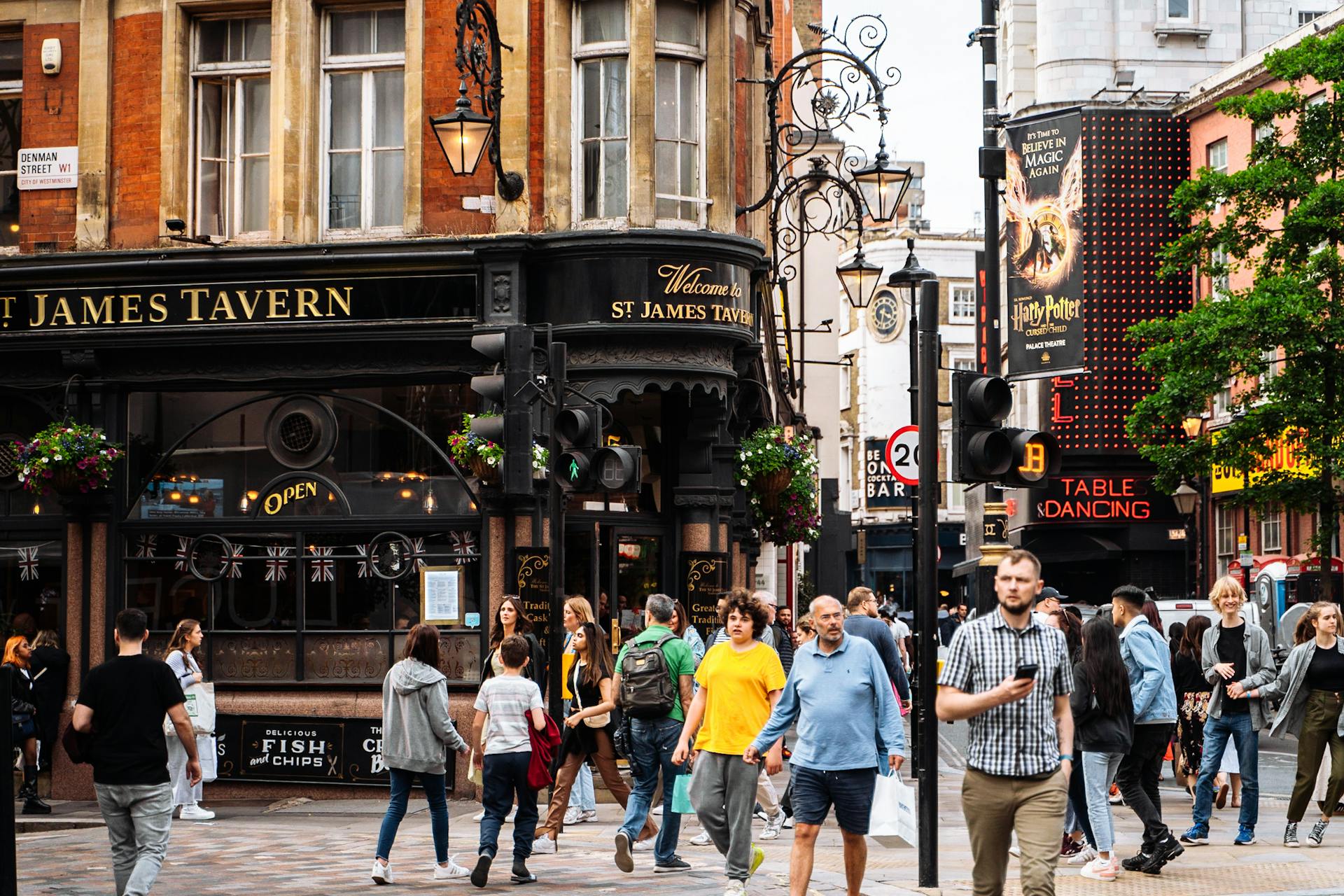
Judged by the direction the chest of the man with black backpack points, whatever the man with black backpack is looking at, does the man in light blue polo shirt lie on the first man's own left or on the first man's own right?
on the first man's own right

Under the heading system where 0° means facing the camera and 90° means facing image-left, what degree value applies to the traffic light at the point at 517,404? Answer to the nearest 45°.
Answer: approximately 90°

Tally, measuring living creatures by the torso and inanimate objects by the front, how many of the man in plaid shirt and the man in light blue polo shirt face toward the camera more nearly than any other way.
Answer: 2

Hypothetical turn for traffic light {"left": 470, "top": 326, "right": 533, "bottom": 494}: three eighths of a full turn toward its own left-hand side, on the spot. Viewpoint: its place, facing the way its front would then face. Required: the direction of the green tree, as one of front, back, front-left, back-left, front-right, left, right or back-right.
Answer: left

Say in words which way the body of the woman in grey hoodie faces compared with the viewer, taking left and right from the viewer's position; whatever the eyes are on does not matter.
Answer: facing away from the viewer and to the right of the viewer

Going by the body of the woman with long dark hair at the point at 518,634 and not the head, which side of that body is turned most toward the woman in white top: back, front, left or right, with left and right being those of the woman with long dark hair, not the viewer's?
right
